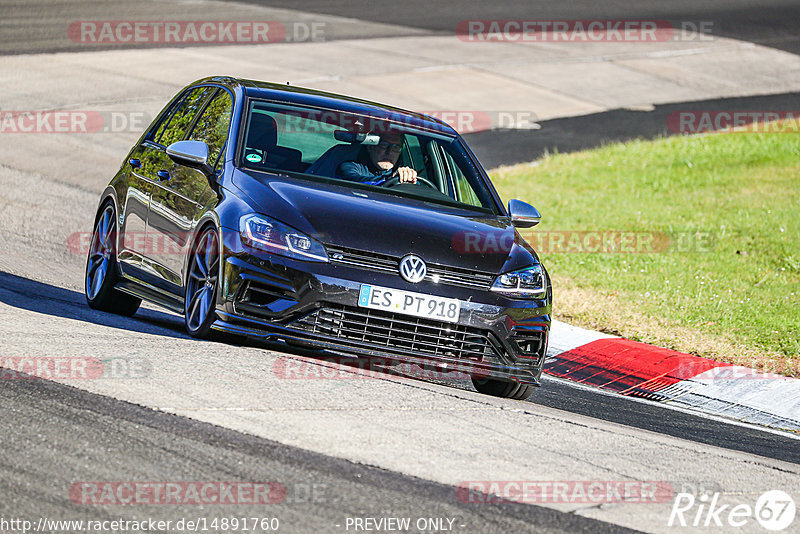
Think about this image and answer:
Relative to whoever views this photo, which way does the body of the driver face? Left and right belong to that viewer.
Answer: facing the viewer and to the right of the viewer

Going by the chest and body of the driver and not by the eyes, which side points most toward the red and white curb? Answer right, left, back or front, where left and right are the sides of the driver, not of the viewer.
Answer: left

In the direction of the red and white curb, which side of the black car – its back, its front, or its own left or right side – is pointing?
left
